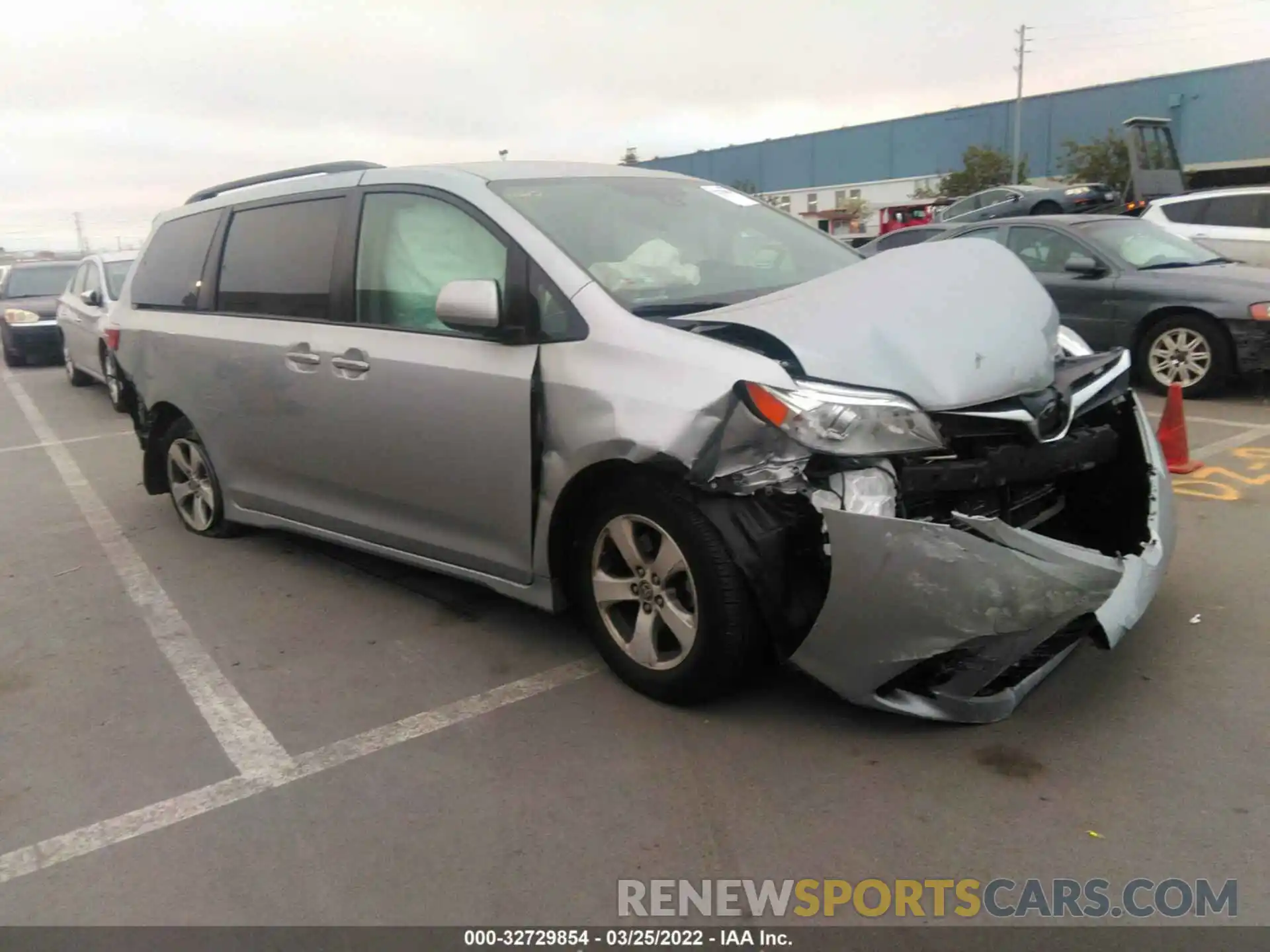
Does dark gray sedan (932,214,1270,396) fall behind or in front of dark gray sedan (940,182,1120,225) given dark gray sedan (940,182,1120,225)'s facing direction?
in front

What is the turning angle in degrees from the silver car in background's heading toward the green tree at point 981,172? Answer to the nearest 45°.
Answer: approximately 90° to its left

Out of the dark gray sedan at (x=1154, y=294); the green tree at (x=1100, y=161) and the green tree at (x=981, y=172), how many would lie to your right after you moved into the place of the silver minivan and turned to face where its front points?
0

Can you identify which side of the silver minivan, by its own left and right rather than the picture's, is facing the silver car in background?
back

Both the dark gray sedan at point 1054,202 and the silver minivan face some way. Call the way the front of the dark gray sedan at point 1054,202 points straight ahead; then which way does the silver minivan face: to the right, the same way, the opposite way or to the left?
the same way

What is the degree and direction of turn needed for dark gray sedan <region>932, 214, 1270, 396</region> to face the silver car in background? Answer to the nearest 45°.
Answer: approximately 135° to its right

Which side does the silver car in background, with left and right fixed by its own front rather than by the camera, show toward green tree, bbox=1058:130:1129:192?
left

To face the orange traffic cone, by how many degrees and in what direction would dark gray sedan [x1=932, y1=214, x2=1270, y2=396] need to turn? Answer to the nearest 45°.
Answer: approximately 45° to its right

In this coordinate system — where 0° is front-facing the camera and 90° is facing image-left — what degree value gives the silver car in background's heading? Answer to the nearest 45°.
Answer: approximately 315°

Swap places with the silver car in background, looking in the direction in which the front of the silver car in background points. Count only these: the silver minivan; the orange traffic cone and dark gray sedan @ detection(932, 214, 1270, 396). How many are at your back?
0

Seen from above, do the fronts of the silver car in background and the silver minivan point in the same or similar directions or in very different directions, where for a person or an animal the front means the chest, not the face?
same or similar directions

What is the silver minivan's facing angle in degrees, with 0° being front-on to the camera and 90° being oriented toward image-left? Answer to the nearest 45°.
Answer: approximately 315°

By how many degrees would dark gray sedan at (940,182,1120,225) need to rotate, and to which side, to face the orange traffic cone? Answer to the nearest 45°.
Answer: approximately 45° to its right

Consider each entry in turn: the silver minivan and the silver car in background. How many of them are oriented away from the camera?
0
